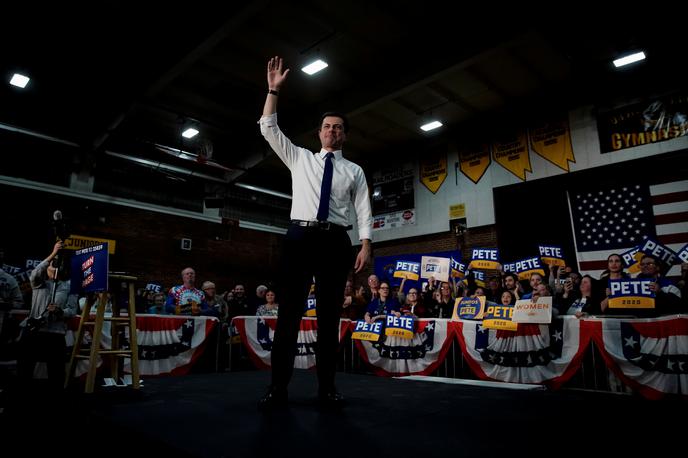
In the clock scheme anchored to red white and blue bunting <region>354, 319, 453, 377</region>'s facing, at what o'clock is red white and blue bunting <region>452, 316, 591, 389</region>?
red white and blue bunting <region>452, 316, 591, 389</region> is roughly at 10 o'clock from red white and blue bunting <region>354, 319, 453, 377</region>.

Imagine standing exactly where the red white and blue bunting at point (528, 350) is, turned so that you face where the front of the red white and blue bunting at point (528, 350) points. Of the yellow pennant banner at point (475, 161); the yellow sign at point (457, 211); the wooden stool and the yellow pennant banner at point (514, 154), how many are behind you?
3

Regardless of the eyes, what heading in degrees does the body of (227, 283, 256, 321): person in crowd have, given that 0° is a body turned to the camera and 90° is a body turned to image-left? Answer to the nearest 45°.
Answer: approximately 0°

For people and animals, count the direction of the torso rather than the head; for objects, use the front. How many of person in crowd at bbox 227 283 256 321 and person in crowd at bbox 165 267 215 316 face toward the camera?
2

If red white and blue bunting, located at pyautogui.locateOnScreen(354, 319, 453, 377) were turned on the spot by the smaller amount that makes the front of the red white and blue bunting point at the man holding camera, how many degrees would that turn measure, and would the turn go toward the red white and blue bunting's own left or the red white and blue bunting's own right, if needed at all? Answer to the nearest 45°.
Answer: approximately 45° to the red white and blue bunting's own right

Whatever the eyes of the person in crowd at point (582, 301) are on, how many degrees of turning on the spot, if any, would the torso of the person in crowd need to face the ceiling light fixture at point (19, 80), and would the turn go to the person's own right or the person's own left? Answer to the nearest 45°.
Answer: approximately 45° to the person's own right

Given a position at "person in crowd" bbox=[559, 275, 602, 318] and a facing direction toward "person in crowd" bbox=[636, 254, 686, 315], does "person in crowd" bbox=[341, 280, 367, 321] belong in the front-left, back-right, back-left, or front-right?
back-right
